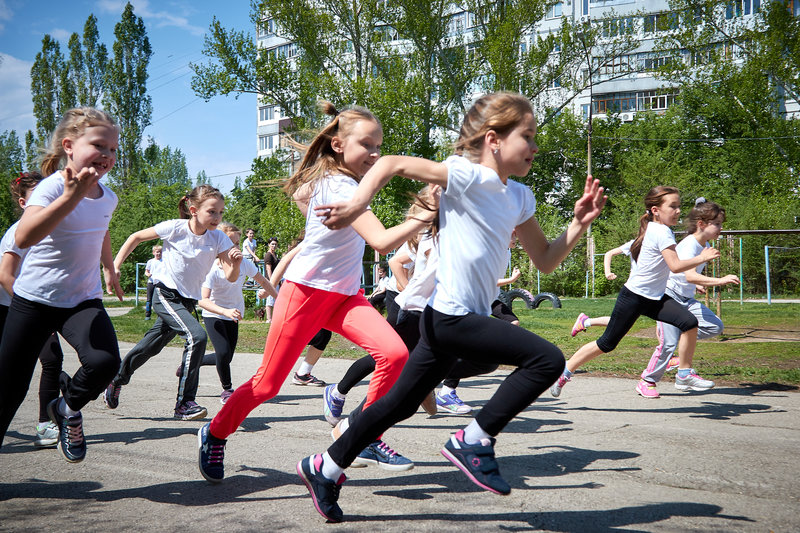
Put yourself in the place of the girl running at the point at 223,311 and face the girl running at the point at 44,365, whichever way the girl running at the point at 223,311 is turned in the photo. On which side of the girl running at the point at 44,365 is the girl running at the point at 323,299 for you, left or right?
left

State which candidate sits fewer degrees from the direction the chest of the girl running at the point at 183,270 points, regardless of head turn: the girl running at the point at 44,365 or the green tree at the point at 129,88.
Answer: the girl running
